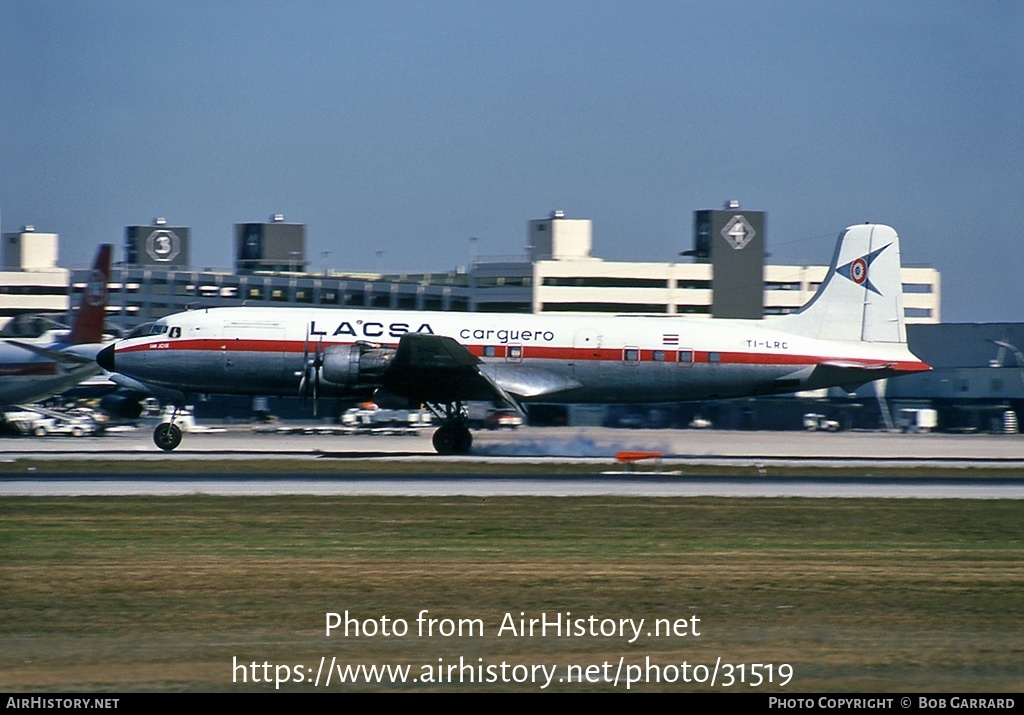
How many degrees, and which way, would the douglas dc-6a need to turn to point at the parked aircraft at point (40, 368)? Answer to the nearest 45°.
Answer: approximately 45° to its right

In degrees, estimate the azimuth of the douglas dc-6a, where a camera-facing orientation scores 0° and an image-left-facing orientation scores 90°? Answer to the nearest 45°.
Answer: approximately 90°
